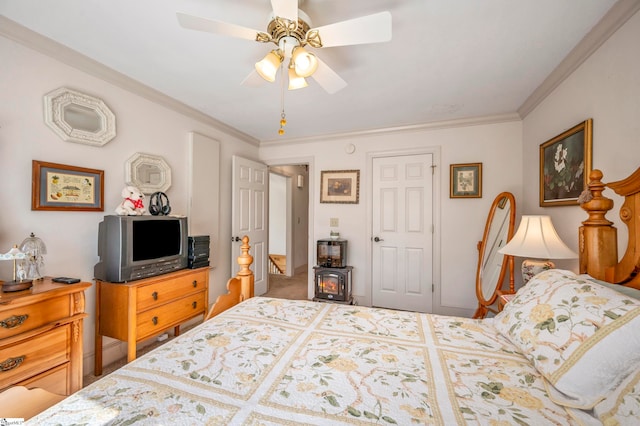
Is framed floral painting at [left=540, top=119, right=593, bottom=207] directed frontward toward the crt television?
yes

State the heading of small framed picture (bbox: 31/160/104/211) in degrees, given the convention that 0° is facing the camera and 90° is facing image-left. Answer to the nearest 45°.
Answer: approximately 315°

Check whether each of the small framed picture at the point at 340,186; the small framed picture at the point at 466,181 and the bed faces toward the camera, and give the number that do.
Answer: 2

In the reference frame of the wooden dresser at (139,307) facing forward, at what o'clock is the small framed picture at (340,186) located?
The small framed picture is roughly at 10 o'clock from the wooden dresser.

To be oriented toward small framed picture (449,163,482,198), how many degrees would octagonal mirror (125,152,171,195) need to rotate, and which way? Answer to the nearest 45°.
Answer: approximately 45° to its left

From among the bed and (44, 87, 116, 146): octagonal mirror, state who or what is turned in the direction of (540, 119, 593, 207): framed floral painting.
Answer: the octagonal mirror

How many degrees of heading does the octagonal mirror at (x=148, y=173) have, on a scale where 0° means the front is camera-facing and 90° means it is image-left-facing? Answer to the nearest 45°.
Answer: approximately 315°

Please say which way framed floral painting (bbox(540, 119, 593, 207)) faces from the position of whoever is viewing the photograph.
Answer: facing the viewer and to the left of the viewer

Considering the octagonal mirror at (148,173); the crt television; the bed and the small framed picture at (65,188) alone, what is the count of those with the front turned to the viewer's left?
1

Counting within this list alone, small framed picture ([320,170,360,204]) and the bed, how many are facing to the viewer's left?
1

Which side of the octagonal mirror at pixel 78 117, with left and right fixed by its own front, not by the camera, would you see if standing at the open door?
left

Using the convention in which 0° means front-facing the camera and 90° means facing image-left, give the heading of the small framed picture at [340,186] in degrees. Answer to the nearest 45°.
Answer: approximately 0°

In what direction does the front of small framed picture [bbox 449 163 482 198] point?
toward the camera

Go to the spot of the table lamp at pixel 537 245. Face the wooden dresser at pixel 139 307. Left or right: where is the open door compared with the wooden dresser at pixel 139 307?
right

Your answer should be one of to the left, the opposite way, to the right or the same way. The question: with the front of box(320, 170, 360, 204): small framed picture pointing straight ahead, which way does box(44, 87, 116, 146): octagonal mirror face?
to the left

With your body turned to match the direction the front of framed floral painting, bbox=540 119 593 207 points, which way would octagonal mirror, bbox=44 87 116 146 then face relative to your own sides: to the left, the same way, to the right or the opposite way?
the opposite way

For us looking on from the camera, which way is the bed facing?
facing to the left of the viewer

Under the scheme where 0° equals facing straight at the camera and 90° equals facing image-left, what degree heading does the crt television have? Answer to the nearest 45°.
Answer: approximately 315°

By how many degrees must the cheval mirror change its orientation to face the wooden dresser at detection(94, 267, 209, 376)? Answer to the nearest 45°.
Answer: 0° — it already faces it
